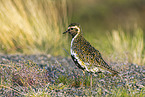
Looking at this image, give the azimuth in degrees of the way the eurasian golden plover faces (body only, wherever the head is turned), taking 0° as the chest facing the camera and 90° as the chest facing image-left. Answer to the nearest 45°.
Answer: approximately 90°
